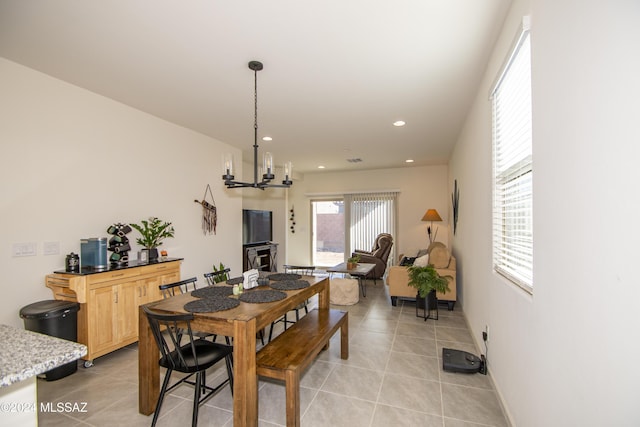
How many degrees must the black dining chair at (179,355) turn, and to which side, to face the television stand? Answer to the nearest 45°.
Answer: approximately 45° to its left

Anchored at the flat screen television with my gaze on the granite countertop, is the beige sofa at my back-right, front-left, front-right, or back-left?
front-left

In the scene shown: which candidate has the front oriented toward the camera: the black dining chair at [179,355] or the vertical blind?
the vertical blind

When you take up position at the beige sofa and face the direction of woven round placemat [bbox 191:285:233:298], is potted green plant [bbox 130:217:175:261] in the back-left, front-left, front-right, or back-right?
front-right

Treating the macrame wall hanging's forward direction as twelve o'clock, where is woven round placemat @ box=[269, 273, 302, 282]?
The woven round placemat is roughly at 1 o'clock from the macrame wall hanging.

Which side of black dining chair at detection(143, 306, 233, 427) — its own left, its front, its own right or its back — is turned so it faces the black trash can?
left

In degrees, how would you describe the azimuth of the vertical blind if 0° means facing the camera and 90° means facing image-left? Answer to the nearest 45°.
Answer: approximately 0°

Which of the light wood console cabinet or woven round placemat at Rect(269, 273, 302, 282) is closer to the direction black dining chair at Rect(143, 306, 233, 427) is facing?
the woven round placemat

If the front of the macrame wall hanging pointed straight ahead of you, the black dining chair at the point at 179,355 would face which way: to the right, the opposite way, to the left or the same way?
to the left

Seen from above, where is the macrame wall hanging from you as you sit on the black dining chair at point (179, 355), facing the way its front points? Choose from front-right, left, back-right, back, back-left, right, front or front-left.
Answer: front-left

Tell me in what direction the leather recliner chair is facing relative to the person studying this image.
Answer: facing to the left of the viewer

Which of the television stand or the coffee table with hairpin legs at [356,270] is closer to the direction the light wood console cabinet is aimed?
the coffee table with hairpin legs

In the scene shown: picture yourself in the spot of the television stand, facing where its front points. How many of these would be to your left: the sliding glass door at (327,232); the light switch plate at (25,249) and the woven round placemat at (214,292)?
1

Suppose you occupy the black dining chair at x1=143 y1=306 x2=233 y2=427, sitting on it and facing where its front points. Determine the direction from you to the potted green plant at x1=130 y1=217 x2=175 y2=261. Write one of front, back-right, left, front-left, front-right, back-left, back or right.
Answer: front-left

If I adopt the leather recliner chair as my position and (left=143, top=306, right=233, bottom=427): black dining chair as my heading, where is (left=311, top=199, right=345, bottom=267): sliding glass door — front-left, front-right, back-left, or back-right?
back-right

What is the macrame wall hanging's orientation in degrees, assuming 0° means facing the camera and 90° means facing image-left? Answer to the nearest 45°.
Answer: approximately 315°

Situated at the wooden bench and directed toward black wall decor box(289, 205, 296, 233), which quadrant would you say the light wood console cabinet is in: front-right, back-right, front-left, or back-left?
front-left
